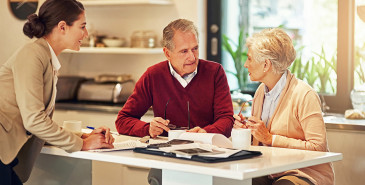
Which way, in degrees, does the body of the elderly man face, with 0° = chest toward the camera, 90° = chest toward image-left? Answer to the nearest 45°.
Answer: approximately 0°

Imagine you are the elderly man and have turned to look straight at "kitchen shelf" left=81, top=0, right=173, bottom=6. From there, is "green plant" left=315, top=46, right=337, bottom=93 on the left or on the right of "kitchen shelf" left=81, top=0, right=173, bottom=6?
right

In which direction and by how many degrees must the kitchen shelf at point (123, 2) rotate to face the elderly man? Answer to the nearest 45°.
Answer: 0° — it already faces them

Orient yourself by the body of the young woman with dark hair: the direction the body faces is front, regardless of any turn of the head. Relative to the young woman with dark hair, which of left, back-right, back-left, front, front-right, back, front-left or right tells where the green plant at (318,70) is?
front-left

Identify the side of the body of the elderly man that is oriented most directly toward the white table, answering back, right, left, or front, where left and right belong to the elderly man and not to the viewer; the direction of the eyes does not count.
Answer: front

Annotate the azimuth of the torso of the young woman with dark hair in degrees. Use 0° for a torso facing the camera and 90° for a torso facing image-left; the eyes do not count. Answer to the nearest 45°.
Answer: approximately 270°

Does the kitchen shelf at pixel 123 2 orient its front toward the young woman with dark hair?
yes

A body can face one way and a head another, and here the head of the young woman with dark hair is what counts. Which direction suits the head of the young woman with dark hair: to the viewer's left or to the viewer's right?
to the viewer's right

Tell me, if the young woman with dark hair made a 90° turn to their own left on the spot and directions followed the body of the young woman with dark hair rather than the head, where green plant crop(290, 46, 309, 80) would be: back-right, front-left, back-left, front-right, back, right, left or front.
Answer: front-right

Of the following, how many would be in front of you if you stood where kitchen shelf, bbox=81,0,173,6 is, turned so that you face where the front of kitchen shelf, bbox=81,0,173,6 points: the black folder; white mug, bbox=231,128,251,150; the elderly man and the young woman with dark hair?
4
